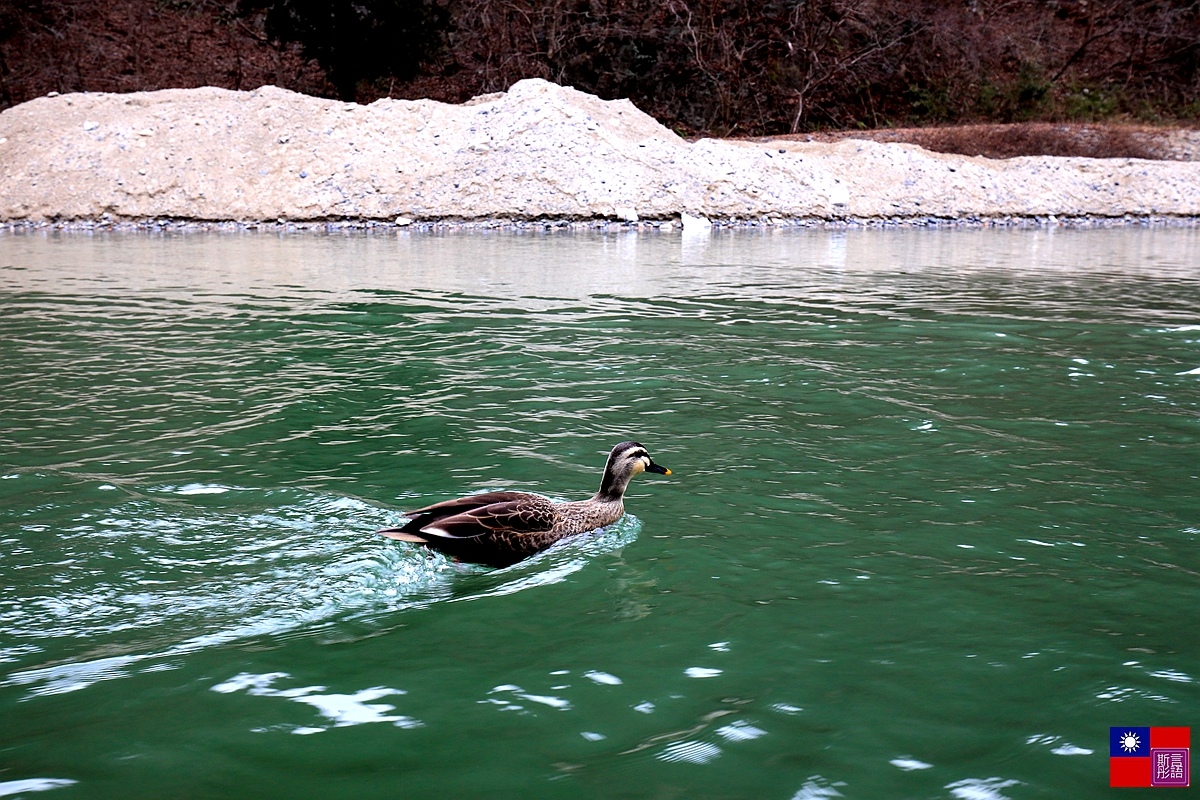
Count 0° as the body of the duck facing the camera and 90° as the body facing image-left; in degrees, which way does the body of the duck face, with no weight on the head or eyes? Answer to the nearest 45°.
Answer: approximately 270°
